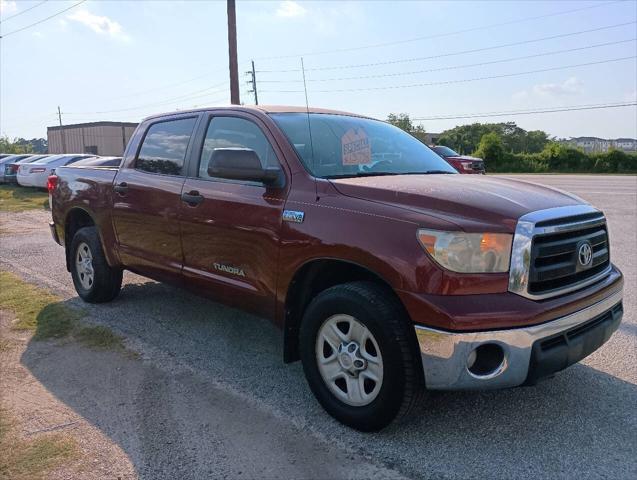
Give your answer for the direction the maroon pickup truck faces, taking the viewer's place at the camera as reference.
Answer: facing the viewer and to the right of the viewer

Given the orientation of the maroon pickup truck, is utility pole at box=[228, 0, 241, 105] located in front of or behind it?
behind

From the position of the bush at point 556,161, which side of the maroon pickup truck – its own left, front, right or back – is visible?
left

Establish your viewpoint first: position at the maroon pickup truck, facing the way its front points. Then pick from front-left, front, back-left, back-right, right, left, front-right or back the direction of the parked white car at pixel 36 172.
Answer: back
